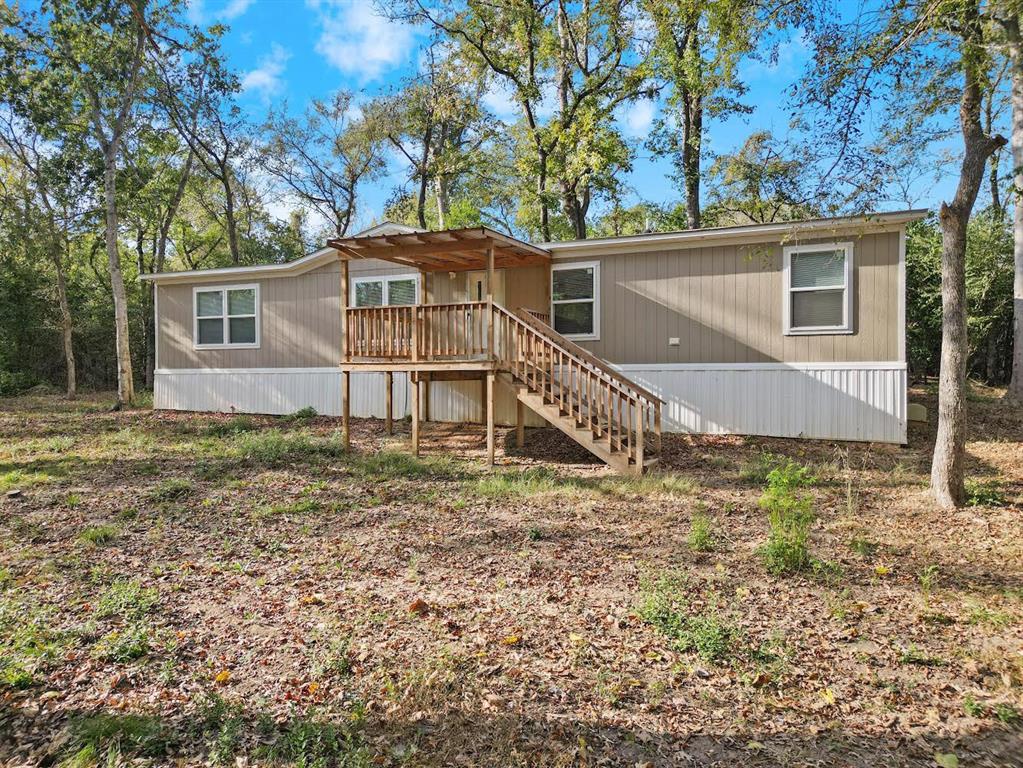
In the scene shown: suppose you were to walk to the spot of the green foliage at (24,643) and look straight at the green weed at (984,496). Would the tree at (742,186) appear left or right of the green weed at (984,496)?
left

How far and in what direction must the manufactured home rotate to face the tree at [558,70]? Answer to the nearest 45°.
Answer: approximately 135° to its right

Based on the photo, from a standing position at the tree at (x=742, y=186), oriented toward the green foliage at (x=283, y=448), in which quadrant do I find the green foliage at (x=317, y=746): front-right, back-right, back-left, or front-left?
front-left

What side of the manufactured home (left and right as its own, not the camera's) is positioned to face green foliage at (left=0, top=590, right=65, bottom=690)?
front

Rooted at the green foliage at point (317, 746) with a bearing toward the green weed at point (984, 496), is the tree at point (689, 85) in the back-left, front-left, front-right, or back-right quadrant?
front-left

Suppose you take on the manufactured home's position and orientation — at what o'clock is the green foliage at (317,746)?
The green foliage is roughly at 11 o'clock from the manufactured home.

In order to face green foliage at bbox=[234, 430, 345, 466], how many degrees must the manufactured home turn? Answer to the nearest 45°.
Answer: approximately 45° to its right

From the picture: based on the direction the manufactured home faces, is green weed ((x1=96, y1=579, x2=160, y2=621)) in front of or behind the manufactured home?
in front

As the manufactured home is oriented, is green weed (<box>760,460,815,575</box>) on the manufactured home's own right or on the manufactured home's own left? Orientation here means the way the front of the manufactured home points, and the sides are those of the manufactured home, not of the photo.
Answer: on the manufactured home's own left

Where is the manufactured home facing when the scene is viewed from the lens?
facing the viewer and to the left of the viewer

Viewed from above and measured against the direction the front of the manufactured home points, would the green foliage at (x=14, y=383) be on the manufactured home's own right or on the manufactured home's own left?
on the manufactured home's own right

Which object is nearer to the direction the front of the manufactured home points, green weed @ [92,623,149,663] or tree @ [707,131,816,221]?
the green weed

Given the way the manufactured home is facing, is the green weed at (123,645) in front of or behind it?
in front

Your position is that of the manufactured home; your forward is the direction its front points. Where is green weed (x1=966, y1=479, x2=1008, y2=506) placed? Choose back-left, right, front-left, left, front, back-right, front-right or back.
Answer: left

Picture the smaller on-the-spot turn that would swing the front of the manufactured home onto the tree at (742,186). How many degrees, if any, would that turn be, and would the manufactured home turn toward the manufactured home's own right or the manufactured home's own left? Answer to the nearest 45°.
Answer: approximately 180°

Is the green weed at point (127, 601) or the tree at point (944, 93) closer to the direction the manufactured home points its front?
the green weed

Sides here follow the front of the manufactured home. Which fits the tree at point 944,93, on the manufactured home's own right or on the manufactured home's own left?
on the manufactured home's own left
